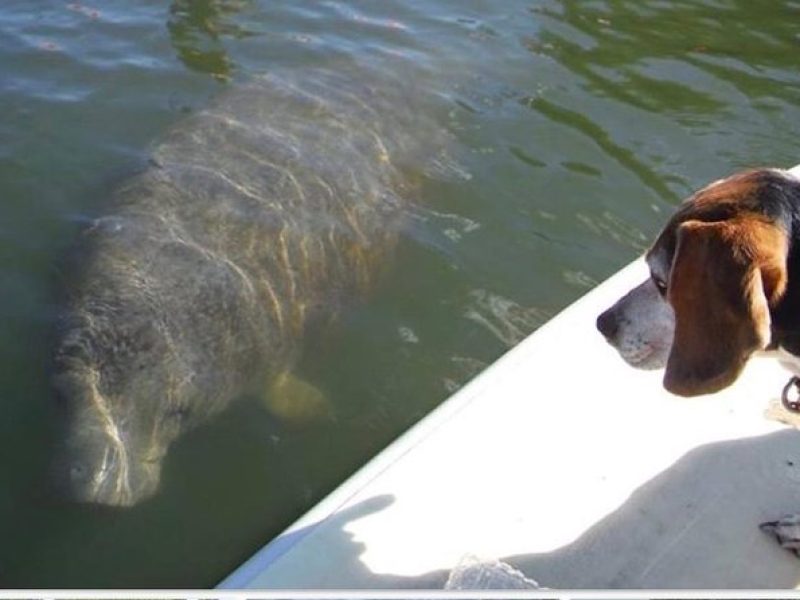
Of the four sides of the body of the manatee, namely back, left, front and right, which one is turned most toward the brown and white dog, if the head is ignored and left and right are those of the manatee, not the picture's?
left

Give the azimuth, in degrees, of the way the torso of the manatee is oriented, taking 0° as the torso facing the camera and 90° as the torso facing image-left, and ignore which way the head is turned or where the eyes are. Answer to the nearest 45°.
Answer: approximately 45°
